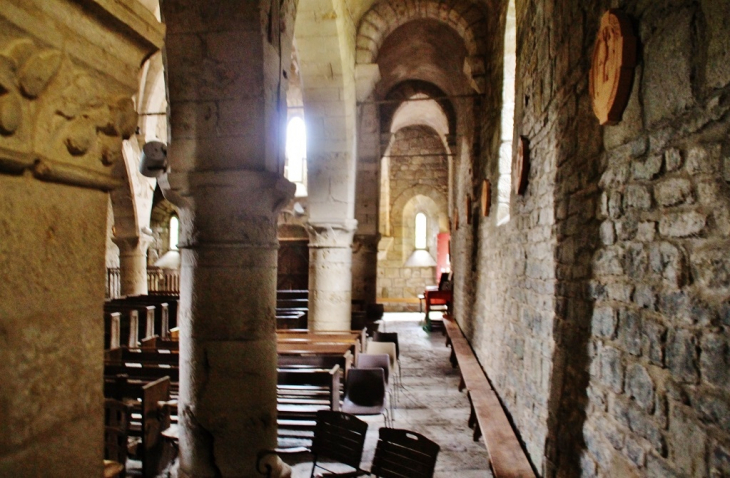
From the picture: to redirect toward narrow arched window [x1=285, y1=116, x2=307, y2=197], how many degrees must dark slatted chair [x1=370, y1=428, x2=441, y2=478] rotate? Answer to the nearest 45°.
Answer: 0° — it already faces it

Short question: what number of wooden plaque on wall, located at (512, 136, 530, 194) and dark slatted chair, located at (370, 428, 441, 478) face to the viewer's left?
1

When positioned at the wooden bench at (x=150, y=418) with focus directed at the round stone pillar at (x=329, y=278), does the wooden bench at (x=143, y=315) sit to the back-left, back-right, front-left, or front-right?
front-left

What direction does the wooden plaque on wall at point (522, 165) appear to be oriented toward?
to the viewer's left

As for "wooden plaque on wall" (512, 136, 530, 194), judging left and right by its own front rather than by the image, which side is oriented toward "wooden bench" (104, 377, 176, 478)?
front

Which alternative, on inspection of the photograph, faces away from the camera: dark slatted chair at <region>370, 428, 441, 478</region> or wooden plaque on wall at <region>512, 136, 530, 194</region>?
the dark slatted chair

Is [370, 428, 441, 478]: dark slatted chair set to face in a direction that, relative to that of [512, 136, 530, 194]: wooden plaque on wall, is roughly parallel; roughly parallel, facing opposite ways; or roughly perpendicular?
roughly perpendicular

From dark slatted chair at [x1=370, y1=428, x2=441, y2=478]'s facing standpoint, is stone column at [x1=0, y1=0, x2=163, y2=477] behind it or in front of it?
behind

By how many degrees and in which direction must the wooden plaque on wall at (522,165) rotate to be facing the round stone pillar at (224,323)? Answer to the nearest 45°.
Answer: approximately 45° to its left

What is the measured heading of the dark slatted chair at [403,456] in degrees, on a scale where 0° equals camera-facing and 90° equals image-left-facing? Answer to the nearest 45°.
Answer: approximately 180°

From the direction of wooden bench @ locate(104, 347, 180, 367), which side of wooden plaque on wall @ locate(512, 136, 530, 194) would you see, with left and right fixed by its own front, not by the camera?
front

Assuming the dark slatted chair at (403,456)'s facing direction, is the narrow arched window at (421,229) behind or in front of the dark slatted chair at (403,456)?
in front
